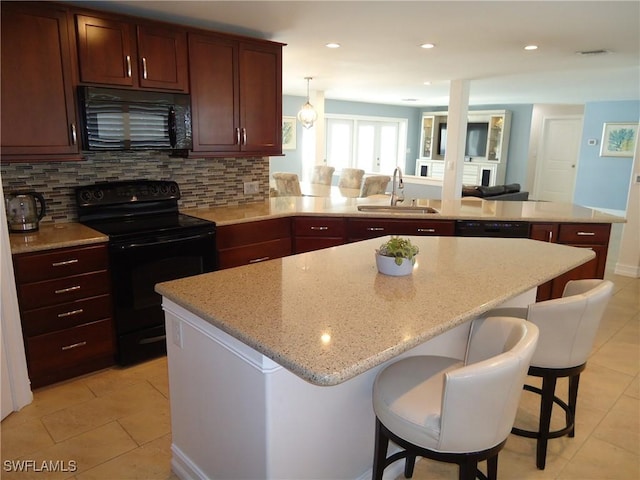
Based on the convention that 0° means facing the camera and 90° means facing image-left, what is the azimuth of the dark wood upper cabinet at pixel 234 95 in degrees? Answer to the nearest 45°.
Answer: approximately 315°

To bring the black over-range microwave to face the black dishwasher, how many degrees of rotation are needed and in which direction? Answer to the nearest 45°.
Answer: approximately 90° to its left

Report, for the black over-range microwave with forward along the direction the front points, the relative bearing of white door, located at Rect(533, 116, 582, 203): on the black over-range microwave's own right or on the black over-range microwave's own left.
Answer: on the black over-range microwave's own left

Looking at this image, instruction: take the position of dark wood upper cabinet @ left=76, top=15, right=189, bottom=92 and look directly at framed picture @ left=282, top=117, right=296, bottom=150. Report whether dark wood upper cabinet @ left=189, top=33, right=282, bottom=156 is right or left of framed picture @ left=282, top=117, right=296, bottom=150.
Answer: right

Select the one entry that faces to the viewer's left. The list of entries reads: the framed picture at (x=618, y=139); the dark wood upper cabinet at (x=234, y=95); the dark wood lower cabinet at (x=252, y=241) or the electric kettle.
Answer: the electric kettle

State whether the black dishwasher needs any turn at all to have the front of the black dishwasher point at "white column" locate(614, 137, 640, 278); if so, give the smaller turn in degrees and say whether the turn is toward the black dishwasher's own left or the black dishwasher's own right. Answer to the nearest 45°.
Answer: approximately 135° to the black dishwasher's own left

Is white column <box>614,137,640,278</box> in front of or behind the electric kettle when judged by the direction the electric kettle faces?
behind

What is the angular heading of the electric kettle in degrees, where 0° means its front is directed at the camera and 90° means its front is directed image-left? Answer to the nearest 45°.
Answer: approximately 90°

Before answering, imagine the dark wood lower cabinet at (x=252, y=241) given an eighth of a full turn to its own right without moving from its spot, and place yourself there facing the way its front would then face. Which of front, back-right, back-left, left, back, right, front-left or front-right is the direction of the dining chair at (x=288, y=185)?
back

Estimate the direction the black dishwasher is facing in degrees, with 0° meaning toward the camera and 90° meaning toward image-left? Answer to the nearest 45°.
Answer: approximately 0°

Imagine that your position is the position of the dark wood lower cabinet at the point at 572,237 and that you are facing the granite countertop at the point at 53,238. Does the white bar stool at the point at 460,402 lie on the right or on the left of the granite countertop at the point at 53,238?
left

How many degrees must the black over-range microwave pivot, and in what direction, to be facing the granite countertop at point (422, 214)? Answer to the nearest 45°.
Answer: approximately 90° to its left
